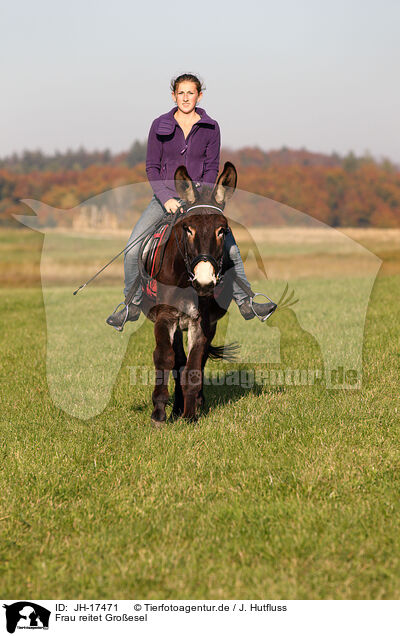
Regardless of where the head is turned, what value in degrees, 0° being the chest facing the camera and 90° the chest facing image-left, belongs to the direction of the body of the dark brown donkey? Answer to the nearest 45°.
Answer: approximately 0°

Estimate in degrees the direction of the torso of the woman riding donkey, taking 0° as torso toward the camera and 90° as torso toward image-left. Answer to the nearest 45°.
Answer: approximately 0°
